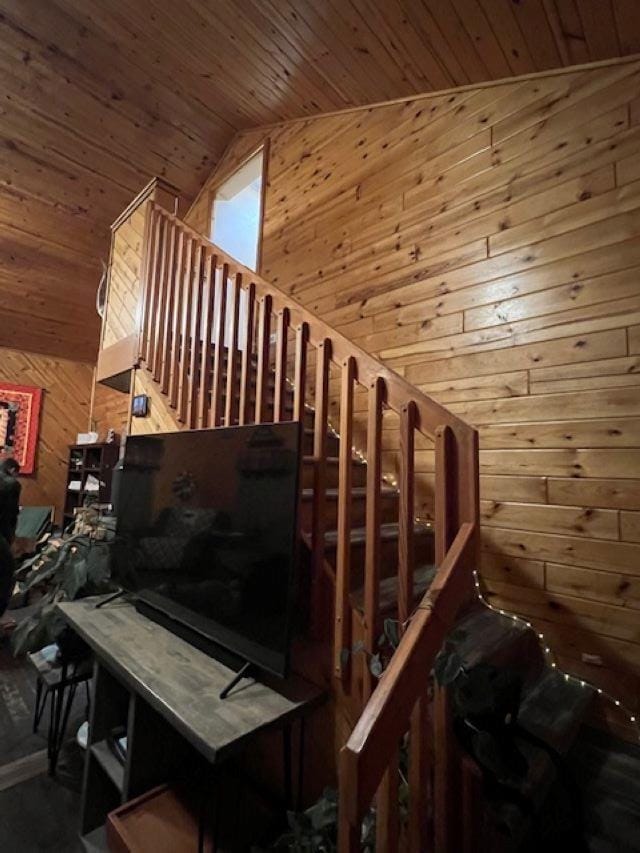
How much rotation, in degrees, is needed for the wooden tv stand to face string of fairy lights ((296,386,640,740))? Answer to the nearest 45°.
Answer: approximately 135° to its left

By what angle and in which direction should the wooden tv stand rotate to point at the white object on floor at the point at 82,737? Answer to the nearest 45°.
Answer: approximately 90° to its right

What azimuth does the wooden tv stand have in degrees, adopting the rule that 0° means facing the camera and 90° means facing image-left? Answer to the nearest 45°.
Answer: approximately 45°

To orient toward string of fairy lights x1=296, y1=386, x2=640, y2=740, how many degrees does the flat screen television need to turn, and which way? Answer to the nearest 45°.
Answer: approximately 135° to its left

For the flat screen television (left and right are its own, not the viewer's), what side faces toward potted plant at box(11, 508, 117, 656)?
right

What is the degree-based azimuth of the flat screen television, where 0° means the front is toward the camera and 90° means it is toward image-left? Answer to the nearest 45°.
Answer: approximately 45°
